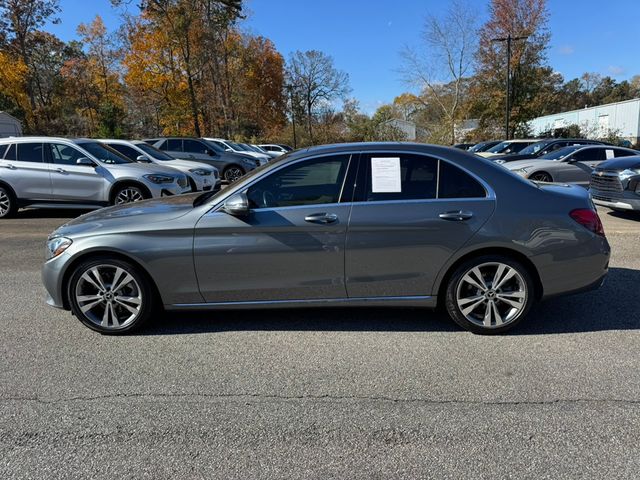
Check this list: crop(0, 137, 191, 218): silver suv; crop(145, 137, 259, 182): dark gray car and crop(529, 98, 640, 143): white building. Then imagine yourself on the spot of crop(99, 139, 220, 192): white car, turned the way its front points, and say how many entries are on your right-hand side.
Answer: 1

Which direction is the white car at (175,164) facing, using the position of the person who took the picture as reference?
facing the viewer and to the right of the viewer

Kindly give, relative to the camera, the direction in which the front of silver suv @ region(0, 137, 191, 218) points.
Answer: facing to the right of the viewer

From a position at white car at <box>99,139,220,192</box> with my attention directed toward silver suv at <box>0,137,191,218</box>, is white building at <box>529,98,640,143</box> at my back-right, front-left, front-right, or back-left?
back-left

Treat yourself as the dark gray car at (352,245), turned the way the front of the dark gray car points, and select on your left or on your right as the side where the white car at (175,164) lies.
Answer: on your right

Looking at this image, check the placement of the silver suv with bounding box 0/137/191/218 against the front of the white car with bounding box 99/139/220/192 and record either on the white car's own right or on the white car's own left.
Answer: on the white car's own right

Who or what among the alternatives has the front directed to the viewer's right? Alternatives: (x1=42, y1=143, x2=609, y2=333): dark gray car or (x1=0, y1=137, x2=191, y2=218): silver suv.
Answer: the silver suv

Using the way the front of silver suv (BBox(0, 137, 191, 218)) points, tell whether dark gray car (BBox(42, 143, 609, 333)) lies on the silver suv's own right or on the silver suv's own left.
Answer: on the silver suv's own right

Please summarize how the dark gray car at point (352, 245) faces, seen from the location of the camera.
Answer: facing to the left of the viewer

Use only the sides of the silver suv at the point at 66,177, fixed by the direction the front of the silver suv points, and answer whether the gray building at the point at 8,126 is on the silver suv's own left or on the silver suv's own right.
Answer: on the silver suv's own left

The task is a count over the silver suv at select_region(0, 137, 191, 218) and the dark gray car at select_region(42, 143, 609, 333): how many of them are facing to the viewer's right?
1
